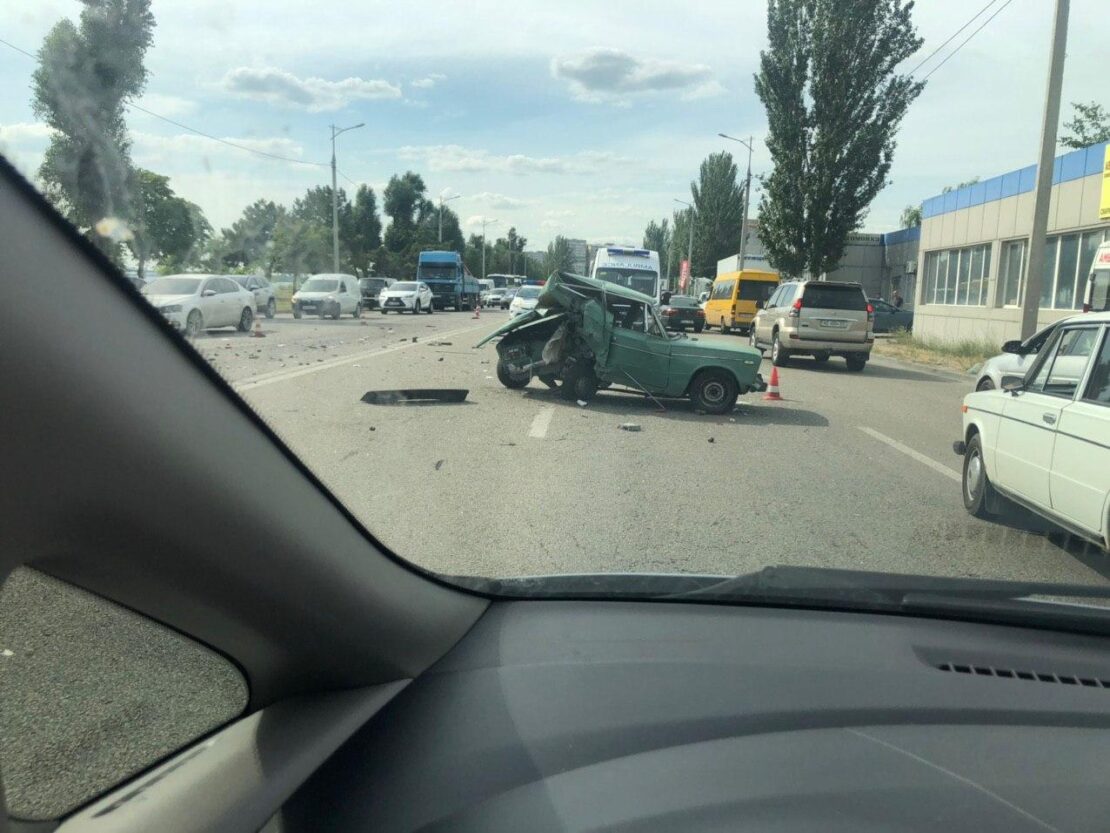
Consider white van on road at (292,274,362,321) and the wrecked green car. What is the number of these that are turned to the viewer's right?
1

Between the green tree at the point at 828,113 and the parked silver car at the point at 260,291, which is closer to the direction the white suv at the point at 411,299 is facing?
the parked silver car

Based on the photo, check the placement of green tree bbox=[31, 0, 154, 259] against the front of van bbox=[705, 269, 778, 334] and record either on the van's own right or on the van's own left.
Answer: on the van's own left

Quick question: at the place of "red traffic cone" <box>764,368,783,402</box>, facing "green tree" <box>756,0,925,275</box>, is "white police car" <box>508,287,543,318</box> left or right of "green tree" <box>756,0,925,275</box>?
left

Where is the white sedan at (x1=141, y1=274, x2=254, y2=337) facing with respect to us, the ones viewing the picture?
facing the viewer and to the left of the viewer

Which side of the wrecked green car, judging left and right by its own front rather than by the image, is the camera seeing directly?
right

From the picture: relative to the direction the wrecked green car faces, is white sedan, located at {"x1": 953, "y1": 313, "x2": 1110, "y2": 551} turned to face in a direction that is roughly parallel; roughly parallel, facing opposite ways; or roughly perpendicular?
roughly perpendicular

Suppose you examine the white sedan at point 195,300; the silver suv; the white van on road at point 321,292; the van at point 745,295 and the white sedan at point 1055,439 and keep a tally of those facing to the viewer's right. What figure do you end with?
0

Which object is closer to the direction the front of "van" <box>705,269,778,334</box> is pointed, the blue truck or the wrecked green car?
the blue truck

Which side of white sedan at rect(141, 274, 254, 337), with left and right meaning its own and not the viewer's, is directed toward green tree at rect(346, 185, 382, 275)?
back

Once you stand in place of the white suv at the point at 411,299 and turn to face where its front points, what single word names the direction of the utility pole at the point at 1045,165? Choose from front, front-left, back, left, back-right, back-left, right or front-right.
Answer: left

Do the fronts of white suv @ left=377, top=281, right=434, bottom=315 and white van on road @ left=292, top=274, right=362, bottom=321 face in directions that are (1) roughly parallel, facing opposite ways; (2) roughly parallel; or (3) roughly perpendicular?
roughly parallel

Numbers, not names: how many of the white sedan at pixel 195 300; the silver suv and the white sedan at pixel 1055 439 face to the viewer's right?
0
